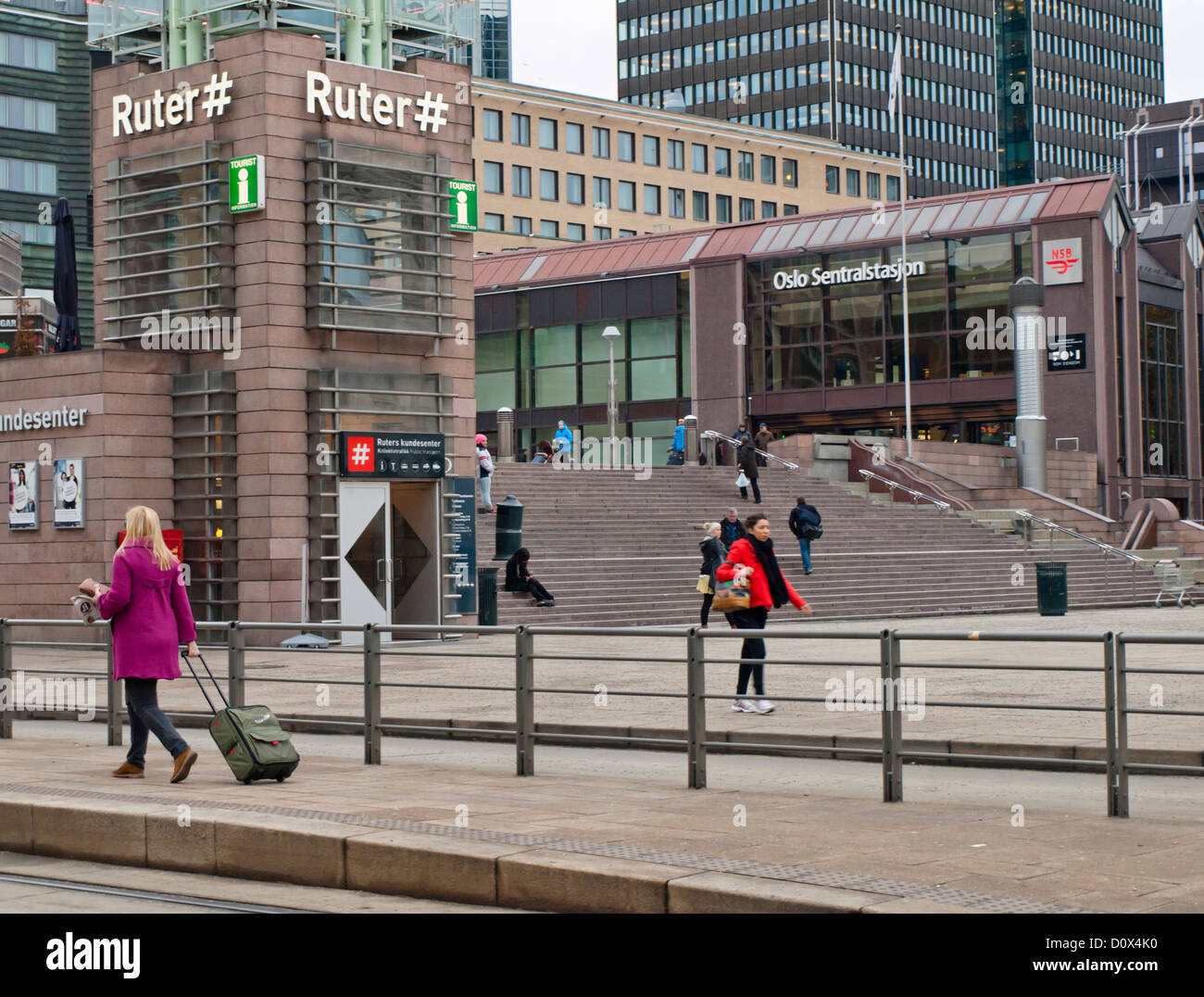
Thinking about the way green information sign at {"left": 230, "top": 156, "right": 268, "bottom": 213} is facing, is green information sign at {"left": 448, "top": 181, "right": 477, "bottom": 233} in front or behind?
behind

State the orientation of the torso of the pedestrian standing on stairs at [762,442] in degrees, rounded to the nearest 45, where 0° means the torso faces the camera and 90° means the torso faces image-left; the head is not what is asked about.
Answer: approximately 0°

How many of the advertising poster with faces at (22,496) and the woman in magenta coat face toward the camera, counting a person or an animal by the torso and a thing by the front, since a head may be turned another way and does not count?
1

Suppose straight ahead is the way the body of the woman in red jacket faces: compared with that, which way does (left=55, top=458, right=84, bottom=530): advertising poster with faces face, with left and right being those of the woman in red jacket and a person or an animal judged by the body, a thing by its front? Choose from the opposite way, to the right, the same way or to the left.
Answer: to the right

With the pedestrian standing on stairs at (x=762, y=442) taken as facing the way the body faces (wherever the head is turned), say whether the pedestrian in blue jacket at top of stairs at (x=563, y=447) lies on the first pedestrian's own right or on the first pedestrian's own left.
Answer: on the first pedestrian's own right

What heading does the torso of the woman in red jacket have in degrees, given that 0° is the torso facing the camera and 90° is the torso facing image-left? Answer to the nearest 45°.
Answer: approximately 315°

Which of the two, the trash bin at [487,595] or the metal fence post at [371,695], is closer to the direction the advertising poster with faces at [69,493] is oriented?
the metal fence post

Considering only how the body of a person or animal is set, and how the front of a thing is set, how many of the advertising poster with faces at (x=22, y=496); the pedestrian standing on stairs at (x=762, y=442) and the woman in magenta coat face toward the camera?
2

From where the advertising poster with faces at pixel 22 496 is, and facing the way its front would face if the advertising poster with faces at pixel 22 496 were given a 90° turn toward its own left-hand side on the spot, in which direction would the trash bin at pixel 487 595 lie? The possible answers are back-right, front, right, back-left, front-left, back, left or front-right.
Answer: front

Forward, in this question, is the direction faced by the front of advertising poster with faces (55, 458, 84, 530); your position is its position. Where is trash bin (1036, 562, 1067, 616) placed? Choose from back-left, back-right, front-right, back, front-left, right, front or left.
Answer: back-left
